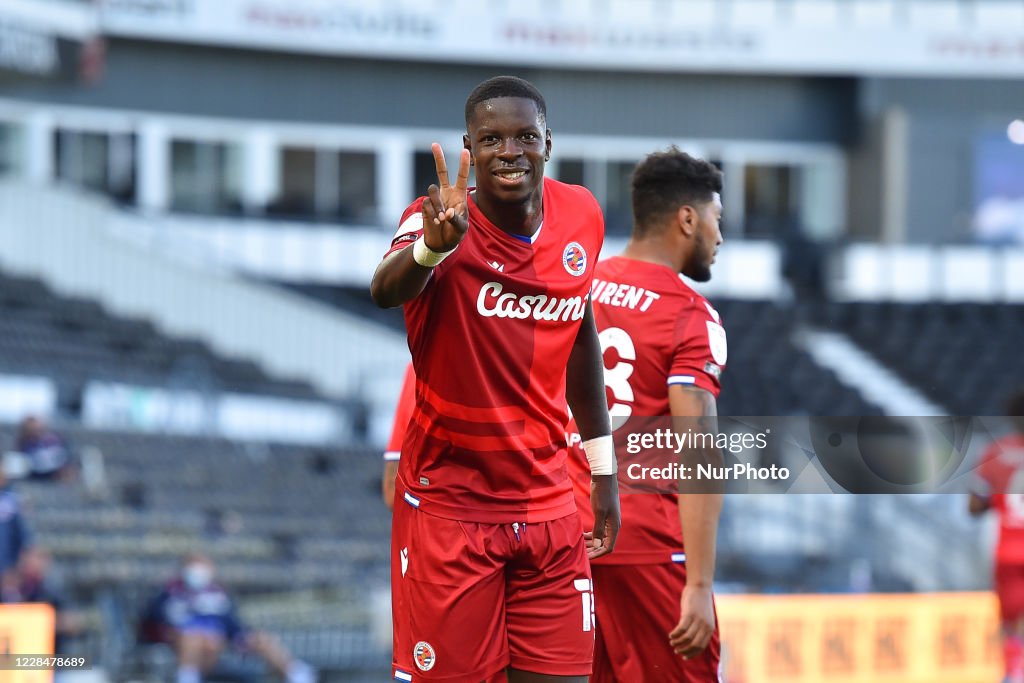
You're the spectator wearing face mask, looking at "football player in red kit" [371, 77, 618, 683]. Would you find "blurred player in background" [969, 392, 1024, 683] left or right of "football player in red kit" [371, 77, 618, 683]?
left

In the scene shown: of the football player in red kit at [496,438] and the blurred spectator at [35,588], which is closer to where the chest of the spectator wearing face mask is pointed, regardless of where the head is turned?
the football player in red kit

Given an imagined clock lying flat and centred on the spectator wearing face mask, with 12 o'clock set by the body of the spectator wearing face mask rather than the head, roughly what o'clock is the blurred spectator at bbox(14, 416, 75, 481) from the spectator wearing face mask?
The blurred spectator is roughly at 5 o'clock from the spectator wearing face mask.

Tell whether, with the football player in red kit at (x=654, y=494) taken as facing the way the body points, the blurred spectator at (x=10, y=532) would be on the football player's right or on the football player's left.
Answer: on the football player's left

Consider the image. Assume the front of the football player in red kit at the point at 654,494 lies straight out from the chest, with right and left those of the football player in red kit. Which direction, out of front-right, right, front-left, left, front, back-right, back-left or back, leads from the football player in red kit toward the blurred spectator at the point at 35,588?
left

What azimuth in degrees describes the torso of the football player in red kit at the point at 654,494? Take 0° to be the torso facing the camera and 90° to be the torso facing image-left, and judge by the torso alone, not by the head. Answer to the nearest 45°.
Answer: approximately 225°
